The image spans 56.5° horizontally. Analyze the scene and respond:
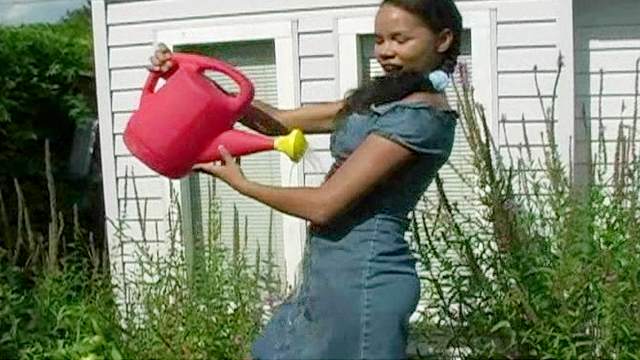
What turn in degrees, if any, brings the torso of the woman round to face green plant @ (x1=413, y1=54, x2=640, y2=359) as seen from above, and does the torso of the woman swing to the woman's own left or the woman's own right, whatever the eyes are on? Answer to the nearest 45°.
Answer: approximately 135° to the woman's own right

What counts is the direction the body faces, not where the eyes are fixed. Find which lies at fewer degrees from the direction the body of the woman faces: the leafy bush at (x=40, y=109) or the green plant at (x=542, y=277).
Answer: the leafy bush

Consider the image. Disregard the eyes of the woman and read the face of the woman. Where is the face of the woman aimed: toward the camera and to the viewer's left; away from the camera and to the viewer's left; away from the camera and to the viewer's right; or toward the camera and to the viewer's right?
toward the camera and to the viewer's left

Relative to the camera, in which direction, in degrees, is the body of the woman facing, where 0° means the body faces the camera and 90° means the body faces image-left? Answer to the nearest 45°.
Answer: approximately 90°

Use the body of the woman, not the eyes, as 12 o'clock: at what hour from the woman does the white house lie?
The white house is roughly at 3 o'clock from the woman.

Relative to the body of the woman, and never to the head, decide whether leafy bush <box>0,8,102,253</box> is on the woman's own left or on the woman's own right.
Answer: on the woman's own right
